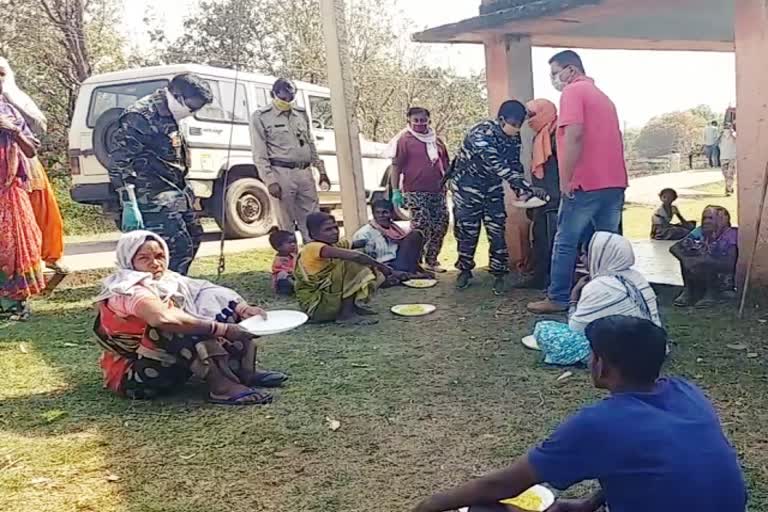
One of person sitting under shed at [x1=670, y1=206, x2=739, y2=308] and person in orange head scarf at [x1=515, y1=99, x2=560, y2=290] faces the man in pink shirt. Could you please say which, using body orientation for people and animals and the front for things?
the person sitting under shed

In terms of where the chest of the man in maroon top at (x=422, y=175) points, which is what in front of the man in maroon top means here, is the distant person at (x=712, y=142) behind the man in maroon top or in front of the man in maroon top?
behind

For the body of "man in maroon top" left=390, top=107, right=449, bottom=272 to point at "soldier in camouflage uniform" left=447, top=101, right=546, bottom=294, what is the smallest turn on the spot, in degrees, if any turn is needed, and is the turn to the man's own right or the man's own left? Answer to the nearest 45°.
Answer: approximately 45° to the man's own left

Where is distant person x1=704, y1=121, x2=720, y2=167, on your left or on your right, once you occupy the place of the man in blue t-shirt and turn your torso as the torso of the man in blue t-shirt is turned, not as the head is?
on your right

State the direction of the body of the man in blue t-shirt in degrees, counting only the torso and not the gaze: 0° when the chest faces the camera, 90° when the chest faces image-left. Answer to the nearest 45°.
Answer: approximately 135°

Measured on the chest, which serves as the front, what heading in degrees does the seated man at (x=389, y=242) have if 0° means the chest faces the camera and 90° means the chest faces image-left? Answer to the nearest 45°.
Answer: approximately 315°

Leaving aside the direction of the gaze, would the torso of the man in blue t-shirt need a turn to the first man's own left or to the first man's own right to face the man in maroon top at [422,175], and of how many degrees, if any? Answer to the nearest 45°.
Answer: approximately 45° to the first man's own right

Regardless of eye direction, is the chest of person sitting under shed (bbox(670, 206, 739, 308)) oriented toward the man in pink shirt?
yes

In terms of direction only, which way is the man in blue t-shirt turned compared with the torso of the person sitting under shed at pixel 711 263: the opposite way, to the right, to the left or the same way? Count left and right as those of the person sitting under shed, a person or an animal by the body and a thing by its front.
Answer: to the right
